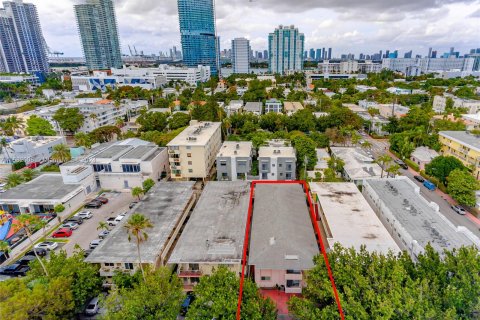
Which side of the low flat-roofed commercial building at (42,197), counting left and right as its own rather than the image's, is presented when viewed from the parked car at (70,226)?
front

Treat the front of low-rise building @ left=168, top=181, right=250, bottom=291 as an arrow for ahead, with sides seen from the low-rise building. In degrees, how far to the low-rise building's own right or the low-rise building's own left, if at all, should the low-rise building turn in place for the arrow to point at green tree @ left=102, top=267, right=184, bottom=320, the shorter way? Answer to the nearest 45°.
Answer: approximately 45° to the low-rise building's own right

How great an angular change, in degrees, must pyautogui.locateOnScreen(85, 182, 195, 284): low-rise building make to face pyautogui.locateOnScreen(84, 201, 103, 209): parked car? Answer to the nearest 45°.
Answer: approximately 135° to its right

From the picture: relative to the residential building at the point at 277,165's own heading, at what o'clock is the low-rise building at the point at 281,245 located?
The low-rise building is roughly at 12 o'clock from the residential building.

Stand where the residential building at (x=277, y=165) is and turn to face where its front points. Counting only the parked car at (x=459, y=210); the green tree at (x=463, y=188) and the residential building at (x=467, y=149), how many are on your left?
3

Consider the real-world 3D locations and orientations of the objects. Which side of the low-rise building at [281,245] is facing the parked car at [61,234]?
right

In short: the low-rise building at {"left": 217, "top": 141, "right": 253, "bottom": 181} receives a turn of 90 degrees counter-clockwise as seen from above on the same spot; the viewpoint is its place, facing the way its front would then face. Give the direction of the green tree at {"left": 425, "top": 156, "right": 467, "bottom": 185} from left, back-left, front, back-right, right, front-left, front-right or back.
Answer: front

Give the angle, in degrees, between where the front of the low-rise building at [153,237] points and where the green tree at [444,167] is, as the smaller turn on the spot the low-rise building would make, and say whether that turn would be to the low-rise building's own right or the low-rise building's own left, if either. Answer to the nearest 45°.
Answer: approximately 90° to the low-rise building's own left

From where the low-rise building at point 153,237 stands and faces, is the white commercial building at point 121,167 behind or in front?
behind

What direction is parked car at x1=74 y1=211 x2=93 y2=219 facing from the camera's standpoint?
to the viewer's left
